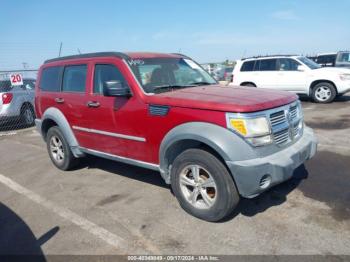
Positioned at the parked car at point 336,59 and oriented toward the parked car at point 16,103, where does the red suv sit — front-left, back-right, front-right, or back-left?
front-left

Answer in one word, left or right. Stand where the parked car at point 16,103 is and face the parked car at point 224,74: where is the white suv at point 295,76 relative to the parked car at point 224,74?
right

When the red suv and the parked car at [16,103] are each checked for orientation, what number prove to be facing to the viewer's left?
0

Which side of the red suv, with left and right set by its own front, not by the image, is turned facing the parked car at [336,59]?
left

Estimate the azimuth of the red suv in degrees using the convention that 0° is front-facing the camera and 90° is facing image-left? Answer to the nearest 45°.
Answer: approximately 315°

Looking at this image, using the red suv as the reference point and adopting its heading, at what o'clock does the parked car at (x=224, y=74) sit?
The parked car is roughly at 8 o'clock from the red suv.

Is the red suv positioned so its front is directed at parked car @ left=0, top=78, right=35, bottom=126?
no
